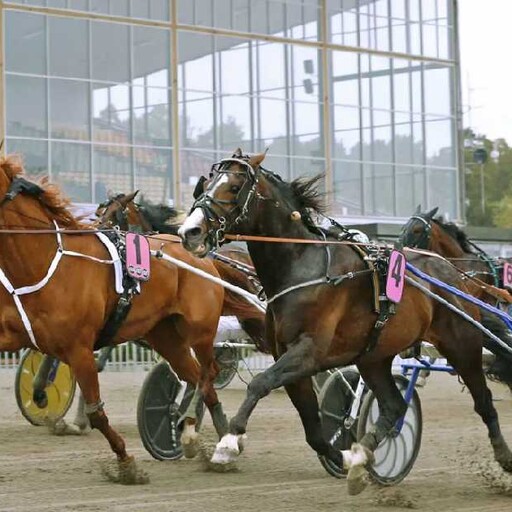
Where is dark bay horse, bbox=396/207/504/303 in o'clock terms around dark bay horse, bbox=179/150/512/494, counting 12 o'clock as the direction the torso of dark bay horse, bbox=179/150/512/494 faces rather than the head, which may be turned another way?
dark bay horse, bbox=396/207/504/303 is roughly at 5 o'clock from dark bay horse, bbox=179/150/512/494.

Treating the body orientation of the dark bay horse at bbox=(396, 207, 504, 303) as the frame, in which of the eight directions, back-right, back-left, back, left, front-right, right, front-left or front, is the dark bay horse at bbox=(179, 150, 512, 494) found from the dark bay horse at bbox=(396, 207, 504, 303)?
left

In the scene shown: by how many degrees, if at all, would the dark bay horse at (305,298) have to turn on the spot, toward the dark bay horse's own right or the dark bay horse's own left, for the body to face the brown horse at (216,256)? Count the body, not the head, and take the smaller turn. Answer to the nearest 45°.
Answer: approximately 135° to the dark bay horse's own right

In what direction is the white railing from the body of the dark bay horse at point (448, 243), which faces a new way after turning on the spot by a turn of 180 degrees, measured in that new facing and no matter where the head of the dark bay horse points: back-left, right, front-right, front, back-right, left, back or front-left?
back-left

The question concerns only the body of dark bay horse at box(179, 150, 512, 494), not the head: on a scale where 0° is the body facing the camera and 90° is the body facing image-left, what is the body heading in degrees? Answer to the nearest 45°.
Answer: approximately 45°

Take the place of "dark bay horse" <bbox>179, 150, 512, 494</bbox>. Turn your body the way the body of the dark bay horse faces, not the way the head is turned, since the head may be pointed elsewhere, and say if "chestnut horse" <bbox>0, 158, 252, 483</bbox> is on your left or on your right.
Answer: on your right

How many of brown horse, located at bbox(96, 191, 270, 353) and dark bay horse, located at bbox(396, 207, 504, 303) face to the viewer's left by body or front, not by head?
2

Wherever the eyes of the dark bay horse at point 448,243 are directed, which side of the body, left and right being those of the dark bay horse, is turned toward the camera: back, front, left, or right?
left

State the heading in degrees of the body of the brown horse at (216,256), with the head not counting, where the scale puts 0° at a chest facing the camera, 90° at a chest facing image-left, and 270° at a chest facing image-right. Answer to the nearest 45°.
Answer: approximately 90°

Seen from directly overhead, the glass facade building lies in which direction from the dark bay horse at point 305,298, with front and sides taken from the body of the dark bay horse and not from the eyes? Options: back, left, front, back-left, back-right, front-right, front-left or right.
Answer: back-right

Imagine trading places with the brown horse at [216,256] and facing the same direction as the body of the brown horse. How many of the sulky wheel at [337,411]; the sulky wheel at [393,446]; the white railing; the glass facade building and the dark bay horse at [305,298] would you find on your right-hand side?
2
